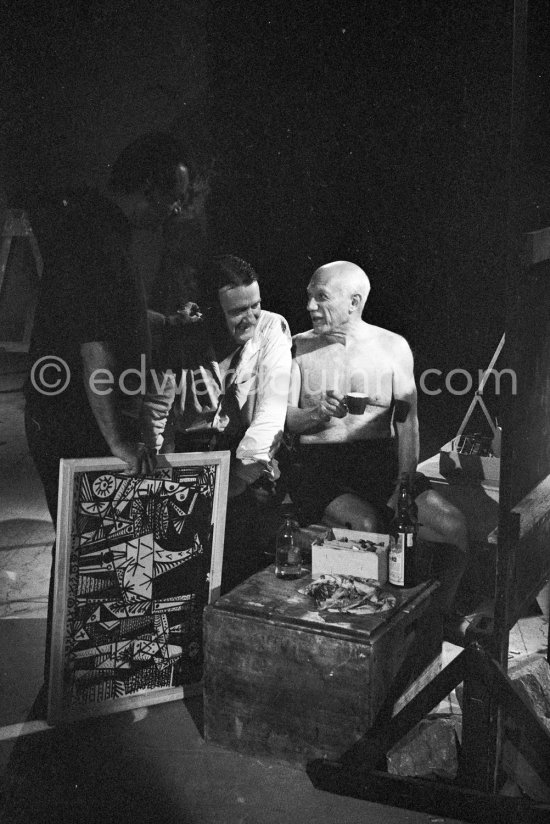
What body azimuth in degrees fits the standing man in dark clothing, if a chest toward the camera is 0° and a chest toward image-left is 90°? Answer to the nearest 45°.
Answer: approximately 270°

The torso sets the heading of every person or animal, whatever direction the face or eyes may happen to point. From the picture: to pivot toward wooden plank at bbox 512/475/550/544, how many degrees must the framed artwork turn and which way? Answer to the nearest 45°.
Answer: approximately 45° to its left

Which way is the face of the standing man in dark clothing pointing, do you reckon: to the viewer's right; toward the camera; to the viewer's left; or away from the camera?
to the viewer's right
